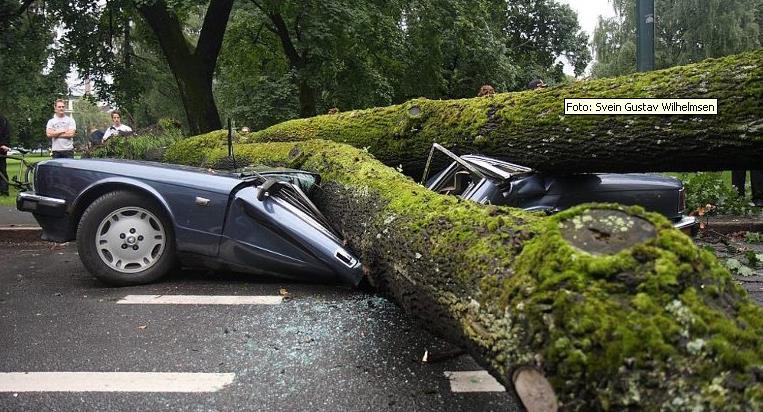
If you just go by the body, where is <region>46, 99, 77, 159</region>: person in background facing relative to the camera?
toward the camera

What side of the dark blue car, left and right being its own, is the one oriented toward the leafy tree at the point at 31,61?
right

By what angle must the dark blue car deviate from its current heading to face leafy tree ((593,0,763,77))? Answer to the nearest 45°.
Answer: approximately 135° to its right

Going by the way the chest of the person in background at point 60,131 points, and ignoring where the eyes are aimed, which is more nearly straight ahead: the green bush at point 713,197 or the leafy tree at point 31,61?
the green bush

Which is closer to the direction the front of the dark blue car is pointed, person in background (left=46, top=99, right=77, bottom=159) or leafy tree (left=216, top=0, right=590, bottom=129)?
the person in background

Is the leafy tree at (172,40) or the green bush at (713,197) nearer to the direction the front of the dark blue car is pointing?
the leafy tree

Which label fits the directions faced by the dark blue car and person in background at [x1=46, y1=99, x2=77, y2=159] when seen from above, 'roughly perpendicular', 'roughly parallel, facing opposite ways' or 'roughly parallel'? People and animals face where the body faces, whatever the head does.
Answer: roughly perpendicular

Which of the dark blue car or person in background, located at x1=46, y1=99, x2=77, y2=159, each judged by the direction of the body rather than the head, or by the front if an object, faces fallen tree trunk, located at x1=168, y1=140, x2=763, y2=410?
the person in background

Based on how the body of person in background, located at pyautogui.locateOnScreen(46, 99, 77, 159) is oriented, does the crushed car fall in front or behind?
in front

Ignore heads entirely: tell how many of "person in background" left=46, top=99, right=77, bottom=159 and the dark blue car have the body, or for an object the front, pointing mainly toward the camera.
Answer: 1

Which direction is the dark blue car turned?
to the viewer's left

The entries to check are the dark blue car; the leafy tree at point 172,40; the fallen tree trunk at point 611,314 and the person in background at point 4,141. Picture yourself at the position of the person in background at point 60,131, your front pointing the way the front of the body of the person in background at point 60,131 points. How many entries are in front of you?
2

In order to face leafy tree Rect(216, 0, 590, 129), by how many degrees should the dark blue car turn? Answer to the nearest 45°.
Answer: approximately 90° to its right
